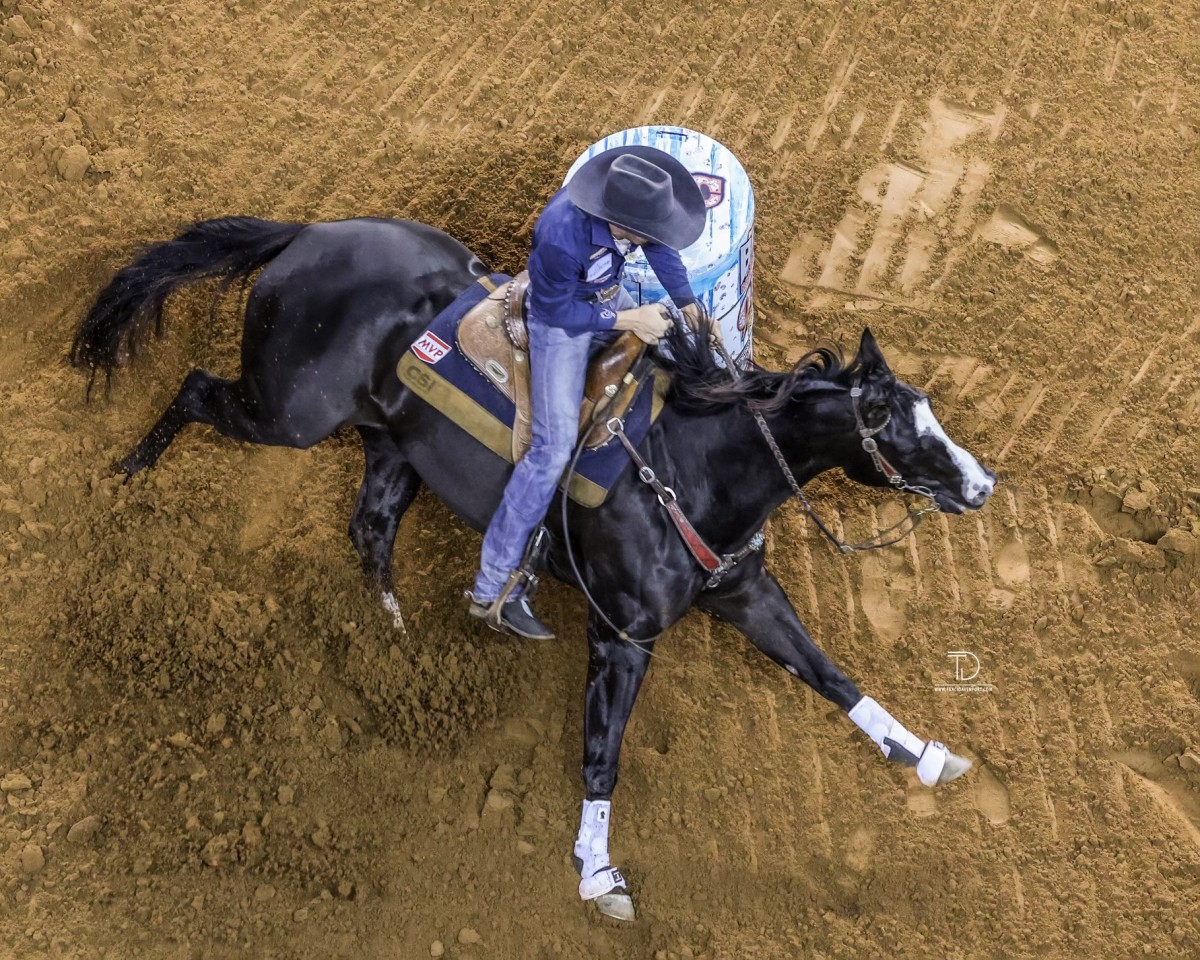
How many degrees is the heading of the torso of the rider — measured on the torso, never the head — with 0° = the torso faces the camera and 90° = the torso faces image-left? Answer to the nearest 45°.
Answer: approximately 315°

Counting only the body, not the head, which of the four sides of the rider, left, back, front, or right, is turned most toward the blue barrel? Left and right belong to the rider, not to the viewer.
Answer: left
